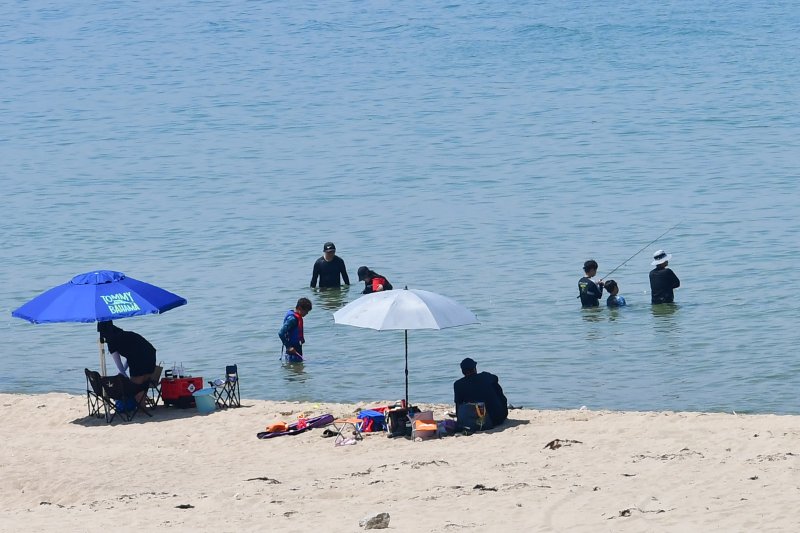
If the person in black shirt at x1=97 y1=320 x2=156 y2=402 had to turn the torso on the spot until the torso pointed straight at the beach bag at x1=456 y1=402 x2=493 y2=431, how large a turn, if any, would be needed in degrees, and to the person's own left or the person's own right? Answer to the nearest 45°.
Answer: approximately 135° to the person's own left

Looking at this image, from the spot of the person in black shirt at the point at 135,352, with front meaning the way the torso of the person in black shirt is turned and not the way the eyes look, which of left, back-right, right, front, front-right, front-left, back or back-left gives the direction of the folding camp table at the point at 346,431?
back-left

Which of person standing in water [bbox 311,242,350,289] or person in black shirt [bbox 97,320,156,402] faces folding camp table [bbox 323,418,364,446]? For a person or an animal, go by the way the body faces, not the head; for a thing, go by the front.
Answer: the person standing in water

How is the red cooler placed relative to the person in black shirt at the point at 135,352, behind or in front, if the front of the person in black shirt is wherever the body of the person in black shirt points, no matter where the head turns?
behind

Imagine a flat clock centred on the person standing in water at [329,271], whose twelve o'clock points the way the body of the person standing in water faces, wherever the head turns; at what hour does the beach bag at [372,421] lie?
The beach bag is roughly at 12 o'clock from the person standing in water.

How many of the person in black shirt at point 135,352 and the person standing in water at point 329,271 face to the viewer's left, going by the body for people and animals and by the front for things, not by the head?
1

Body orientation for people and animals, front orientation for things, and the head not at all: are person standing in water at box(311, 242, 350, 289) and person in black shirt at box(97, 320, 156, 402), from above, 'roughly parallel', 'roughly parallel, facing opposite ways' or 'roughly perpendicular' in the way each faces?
roughly perpendicular

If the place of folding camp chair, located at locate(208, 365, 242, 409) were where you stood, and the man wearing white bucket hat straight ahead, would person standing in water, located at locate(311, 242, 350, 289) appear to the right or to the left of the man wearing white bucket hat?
left

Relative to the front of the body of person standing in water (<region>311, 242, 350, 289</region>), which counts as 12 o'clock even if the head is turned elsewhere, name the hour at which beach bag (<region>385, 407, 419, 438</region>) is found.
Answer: The beach bag is roughly at 12 o'clock from the person standing in water.

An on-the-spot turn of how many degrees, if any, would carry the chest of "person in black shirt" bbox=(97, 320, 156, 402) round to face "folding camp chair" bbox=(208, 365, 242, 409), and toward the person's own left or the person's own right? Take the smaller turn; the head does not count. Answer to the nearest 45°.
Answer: approximately 180°

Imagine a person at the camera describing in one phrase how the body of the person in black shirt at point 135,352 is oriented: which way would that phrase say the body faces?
to the viewer's left
